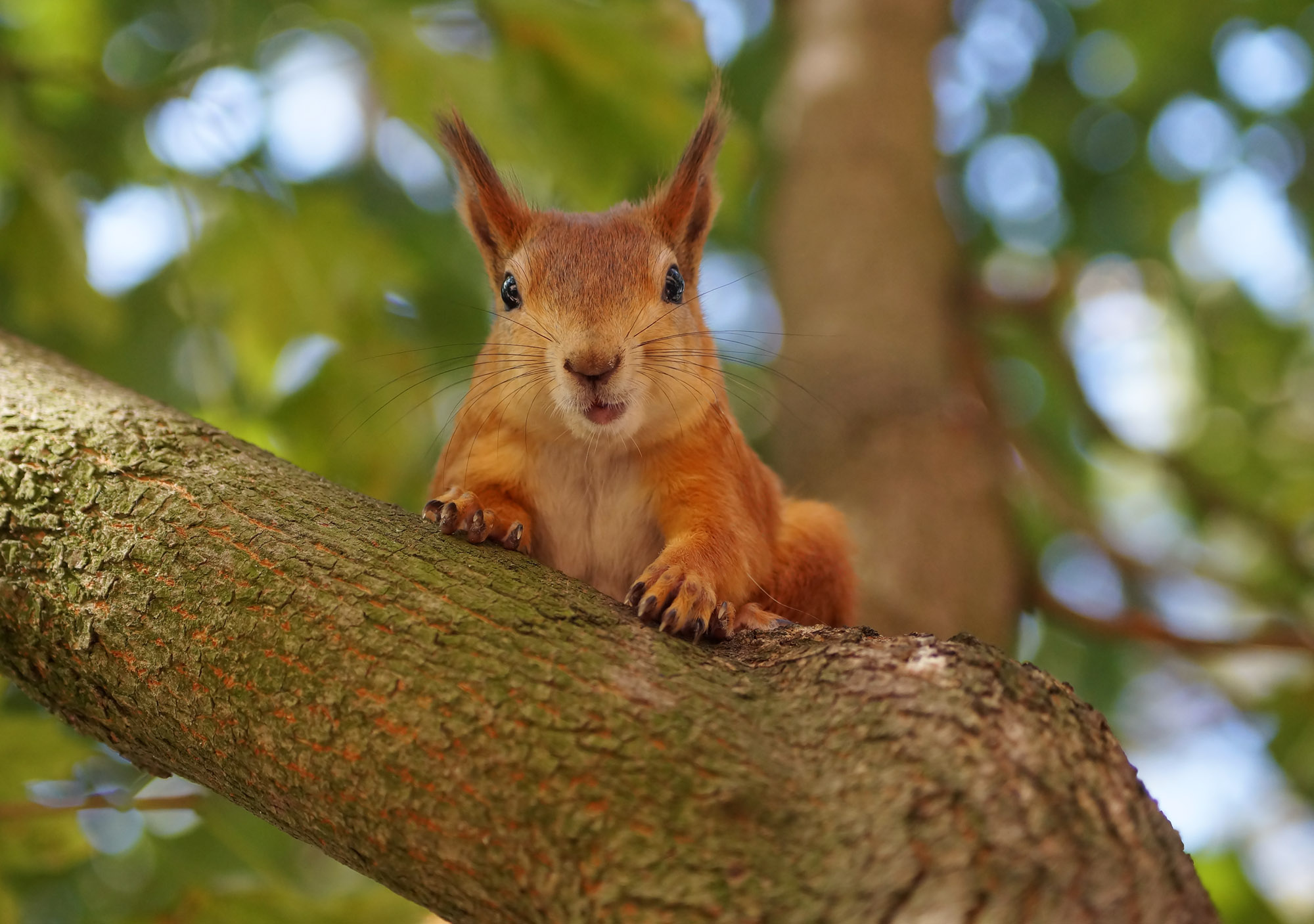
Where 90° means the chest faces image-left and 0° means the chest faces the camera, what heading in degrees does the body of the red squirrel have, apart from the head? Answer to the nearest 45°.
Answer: approximately 0°

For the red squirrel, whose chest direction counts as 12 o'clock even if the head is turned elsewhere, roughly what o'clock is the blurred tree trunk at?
The blurred tree trunk is roughly at 7 o'clock from the red squirrel.
